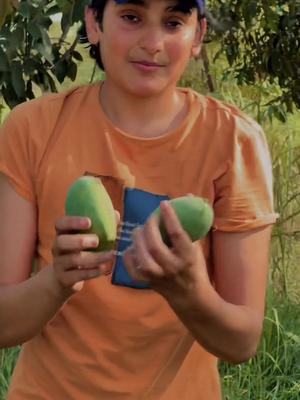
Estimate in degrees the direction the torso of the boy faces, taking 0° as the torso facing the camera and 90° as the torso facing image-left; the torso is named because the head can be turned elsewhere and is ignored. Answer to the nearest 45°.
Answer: approximately 0°

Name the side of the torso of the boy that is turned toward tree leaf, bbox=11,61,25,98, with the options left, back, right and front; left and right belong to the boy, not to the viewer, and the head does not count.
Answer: back

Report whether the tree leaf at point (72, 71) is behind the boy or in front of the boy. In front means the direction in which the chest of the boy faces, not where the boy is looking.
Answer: behind

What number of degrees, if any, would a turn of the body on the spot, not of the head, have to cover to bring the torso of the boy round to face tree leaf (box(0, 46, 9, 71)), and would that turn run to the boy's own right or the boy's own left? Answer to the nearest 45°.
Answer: approximately 180°
